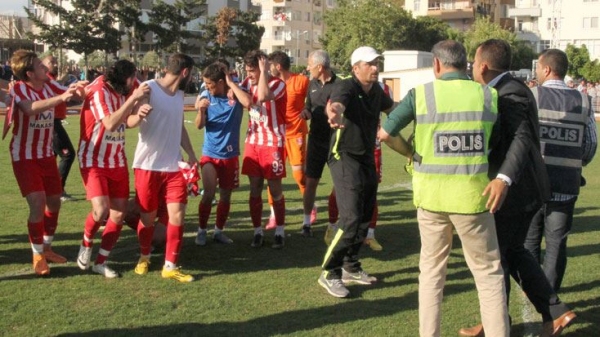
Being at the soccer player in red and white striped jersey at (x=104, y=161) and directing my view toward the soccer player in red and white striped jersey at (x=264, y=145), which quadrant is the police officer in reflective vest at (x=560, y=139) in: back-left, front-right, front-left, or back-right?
front-right

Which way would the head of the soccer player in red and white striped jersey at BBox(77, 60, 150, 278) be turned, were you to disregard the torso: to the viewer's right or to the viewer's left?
to the viewer's right

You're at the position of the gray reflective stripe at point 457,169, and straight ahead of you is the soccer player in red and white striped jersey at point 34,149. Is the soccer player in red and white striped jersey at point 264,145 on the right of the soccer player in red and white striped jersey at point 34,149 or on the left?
right

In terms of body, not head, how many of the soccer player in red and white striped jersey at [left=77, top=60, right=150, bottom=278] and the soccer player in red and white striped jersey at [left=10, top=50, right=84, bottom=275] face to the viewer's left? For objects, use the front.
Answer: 0

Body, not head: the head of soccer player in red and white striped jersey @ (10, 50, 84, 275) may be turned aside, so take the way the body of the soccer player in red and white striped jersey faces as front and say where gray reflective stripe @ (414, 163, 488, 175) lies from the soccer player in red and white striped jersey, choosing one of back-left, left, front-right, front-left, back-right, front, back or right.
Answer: front

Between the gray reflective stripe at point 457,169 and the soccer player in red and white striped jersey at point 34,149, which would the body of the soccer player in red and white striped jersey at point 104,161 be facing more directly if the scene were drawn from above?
the gray reflective stripe

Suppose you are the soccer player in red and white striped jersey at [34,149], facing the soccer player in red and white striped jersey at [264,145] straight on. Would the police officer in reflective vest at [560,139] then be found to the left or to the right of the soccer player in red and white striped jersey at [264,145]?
right

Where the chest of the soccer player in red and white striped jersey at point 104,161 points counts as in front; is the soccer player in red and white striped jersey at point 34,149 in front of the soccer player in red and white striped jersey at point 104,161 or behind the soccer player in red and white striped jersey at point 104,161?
behind

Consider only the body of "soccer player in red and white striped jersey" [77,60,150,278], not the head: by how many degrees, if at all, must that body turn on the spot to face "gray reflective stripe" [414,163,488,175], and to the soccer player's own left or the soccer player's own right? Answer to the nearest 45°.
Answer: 0° — they already face it

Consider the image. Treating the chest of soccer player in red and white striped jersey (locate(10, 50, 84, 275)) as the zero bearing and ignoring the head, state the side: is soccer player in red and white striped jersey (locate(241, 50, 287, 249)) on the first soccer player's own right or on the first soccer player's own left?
on the first soccer player's own left
